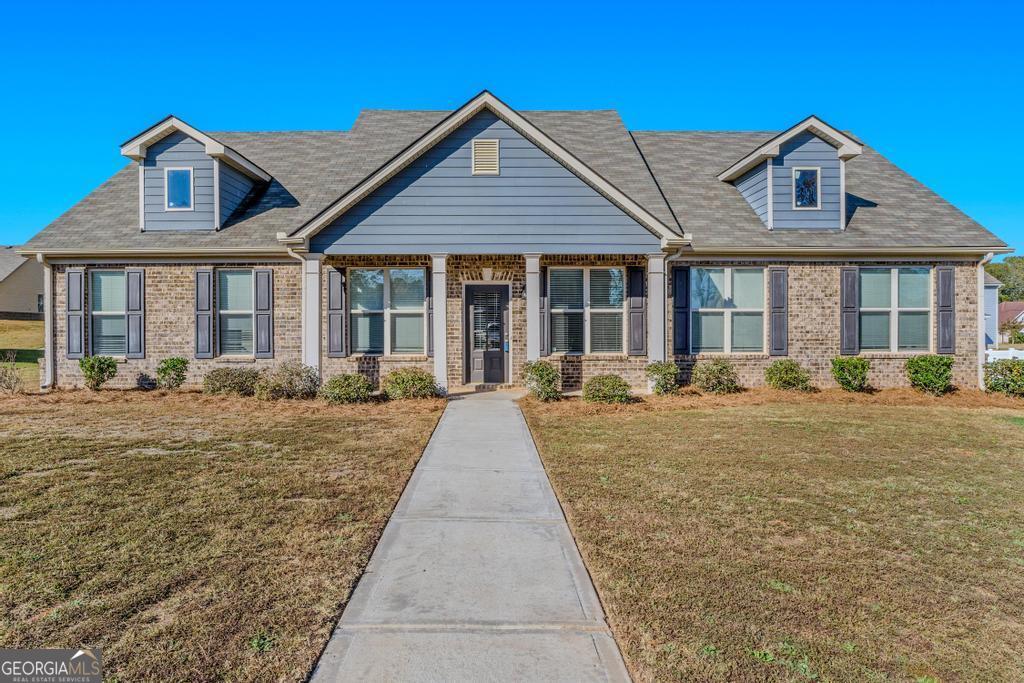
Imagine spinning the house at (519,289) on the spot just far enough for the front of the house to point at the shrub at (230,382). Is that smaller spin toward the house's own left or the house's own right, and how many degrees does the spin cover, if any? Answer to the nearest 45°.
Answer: approximately 90° to the house's own right

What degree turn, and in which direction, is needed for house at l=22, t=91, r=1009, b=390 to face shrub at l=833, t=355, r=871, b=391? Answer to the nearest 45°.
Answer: approximately 90° to its left

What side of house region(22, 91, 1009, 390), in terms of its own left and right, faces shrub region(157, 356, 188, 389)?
right

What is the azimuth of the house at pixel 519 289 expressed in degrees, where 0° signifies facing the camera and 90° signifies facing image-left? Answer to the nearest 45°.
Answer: approximately 0°

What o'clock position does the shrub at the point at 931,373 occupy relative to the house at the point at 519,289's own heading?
The shrub is roughly at 9 o'clock from the house.

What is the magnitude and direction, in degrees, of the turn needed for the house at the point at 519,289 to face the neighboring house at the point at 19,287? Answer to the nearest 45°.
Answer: approximately 135° to its right

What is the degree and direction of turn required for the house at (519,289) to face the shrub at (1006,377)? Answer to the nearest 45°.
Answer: approximately 90° to its left

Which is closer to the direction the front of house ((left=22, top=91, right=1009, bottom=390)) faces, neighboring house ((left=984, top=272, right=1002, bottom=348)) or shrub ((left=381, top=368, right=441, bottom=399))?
the shrub

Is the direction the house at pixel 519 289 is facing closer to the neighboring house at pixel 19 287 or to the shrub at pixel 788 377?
the shrub

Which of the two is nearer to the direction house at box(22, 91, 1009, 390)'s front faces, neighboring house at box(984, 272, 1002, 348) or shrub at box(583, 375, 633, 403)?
the shrub

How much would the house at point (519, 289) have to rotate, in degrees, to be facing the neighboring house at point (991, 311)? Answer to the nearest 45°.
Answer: approximately 135° to its left

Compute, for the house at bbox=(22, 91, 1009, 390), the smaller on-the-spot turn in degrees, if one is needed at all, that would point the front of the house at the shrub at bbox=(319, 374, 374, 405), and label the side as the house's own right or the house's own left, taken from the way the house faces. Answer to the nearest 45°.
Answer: approximately 45° to the house's own right
